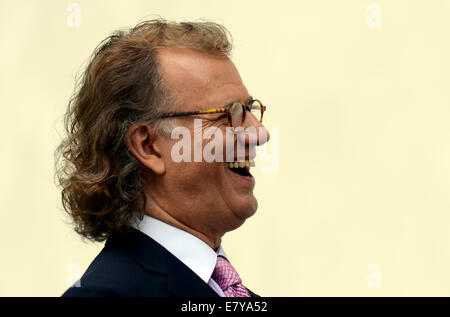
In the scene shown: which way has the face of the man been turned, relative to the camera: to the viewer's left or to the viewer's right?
to the viewer's right

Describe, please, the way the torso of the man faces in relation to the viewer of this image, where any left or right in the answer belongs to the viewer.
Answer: facing to the right of the viewer
